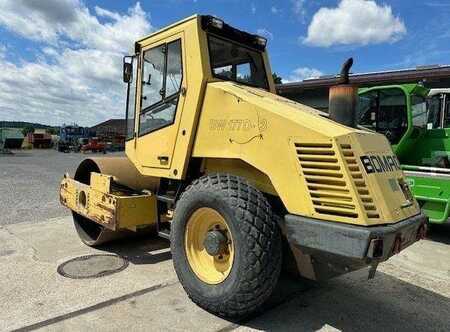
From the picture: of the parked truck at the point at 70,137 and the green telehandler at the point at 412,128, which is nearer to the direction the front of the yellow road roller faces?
the parked truck

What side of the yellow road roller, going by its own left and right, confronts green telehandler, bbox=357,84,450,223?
right

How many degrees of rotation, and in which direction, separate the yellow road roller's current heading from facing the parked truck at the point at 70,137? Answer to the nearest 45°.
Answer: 0° — it already faces it

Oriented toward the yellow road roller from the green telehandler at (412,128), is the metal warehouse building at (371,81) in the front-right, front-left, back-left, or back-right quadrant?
back-right

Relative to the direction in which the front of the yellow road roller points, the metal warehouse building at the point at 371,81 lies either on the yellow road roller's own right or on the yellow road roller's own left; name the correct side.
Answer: on the yellow road roller's own right

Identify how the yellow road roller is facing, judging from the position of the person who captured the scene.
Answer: facing away from the viewer and to the left of the viewer

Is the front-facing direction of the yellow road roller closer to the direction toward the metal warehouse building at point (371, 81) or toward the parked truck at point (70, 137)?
the parked truck
